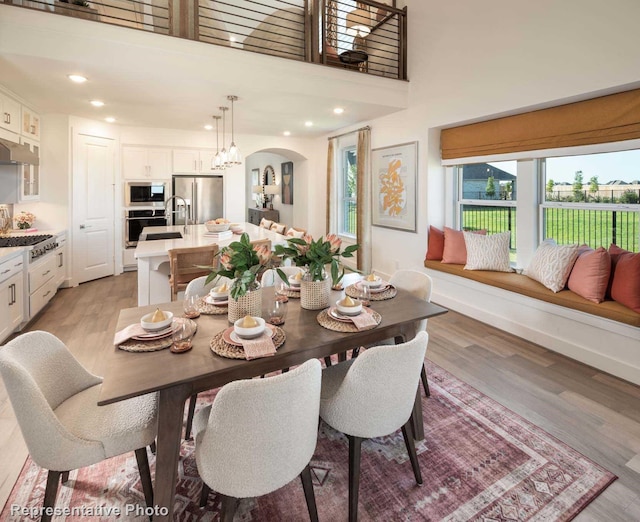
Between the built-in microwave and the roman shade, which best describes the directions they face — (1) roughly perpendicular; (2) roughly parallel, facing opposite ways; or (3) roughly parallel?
roughly perpendicular

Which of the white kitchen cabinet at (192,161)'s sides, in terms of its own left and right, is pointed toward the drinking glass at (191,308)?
front

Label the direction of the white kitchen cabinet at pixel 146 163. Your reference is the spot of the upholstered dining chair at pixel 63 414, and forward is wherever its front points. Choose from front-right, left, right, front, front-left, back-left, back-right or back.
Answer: left

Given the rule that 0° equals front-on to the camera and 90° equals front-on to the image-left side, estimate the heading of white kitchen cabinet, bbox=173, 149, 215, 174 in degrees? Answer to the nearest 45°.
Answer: approximately 0°

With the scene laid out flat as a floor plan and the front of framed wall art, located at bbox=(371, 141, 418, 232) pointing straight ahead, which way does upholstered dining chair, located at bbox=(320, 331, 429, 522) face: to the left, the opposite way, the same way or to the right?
to the right

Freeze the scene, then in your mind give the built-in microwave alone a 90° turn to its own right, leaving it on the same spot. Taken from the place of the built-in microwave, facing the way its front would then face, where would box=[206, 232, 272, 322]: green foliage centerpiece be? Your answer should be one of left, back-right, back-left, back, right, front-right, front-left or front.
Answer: left

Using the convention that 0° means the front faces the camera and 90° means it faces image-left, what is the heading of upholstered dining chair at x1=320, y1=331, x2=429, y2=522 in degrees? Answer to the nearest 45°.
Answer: approximately 135°

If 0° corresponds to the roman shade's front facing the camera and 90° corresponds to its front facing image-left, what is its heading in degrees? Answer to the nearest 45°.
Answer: approximately 45°

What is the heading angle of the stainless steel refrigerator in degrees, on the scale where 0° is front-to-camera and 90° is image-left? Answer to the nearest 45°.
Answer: approximately 0°

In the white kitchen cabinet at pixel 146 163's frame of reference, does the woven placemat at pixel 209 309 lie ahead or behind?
ahead

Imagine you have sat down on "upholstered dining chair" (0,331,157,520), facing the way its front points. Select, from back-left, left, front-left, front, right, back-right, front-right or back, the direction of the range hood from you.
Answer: left
